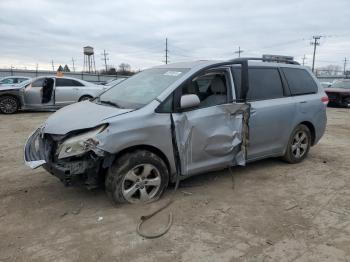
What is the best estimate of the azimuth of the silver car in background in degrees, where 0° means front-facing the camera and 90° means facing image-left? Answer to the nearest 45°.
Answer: approximately 90°

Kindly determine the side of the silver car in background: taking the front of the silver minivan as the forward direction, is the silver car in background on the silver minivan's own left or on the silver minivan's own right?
on the silver minivan's own right

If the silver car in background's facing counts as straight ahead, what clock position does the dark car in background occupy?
The dark car in background is roughly at 6 o'clock from the silver car in background.

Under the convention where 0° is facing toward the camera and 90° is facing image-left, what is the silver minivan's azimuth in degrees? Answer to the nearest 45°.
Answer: approximately 45°

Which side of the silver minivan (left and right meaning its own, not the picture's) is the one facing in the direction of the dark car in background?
back

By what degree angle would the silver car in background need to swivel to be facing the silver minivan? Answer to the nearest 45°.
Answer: approximately 90° to its left
